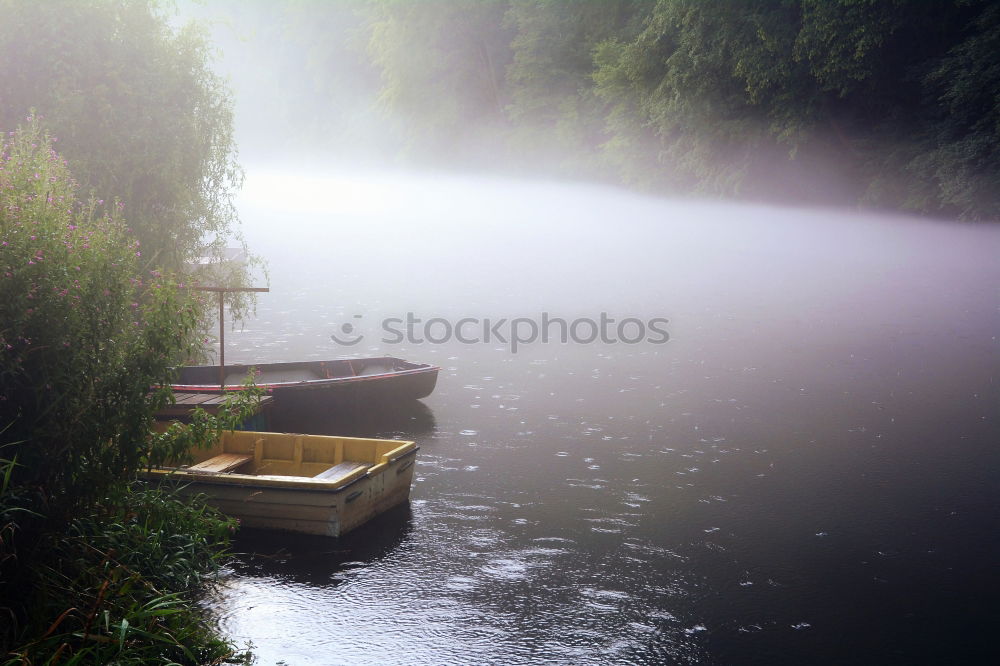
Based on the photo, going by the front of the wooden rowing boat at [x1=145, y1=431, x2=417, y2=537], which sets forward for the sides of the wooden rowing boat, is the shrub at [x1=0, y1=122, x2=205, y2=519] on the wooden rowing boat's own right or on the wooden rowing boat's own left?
on the wooden rowing boat's own left

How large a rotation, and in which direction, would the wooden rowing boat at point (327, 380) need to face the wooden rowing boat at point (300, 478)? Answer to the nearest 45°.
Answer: approximately 90° to its right

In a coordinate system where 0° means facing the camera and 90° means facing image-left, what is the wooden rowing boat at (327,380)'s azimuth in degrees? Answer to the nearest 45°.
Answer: approximately 270°

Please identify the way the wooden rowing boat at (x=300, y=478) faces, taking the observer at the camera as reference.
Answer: facing away from the viewer and to the left of the viewer
